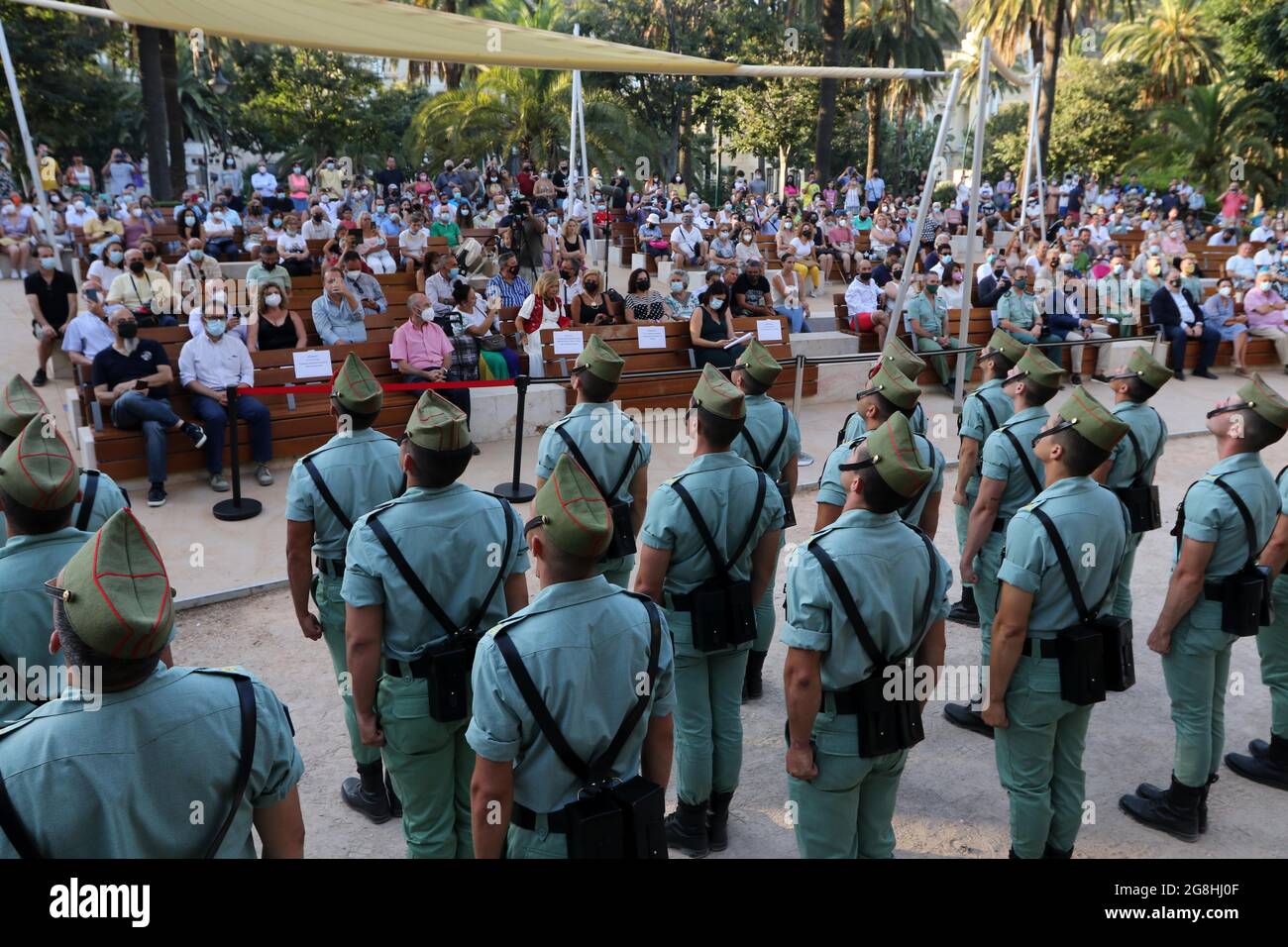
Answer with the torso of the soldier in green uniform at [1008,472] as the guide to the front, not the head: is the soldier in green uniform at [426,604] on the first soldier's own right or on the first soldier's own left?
on the first soldier's own left

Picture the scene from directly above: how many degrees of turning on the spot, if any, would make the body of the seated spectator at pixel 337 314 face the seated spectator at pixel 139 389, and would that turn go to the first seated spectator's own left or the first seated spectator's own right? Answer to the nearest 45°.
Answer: approximately 45° to the first seated spectator's own right

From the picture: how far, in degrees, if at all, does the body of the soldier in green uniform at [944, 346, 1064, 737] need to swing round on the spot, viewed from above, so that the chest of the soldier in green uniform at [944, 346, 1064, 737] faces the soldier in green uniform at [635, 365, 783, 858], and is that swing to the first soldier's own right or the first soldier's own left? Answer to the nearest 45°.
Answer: approximately 90° to the first soldier's own left

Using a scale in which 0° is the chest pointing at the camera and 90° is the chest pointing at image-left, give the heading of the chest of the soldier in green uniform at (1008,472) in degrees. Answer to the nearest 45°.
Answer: approximately 135°

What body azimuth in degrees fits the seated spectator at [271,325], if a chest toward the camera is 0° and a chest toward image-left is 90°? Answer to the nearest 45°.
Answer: approximately 0°

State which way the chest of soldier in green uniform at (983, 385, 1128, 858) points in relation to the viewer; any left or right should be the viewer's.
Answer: facing away from the viewer and to the left of the viewer

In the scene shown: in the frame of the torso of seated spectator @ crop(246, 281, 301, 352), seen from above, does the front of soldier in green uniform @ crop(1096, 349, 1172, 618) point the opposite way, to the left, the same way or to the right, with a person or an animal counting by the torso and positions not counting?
the opposite way

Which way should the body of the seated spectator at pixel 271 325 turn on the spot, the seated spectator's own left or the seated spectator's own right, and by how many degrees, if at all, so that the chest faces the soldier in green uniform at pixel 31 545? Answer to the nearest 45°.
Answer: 0° — they already face them

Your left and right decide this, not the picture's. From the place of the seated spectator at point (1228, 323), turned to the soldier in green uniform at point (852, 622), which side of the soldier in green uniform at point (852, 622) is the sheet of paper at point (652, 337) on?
right

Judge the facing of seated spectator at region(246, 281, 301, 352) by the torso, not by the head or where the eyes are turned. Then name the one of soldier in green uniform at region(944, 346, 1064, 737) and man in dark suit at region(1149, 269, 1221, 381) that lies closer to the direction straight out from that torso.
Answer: the soldier in green uniform

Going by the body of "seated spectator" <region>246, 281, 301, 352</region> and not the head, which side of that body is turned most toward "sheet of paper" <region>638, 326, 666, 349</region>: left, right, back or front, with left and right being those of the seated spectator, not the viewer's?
left

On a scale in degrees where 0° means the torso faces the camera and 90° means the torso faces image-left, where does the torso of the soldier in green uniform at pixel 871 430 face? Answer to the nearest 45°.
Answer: approximately 135°

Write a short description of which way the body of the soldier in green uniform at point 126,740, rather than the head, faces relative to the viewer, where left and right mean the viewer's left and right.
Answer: facing away from the viewer

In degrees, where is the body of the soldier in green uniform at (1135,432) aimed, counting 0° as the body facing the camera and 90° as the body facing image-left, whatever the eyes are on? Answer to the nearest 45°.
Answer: approximately 135°
